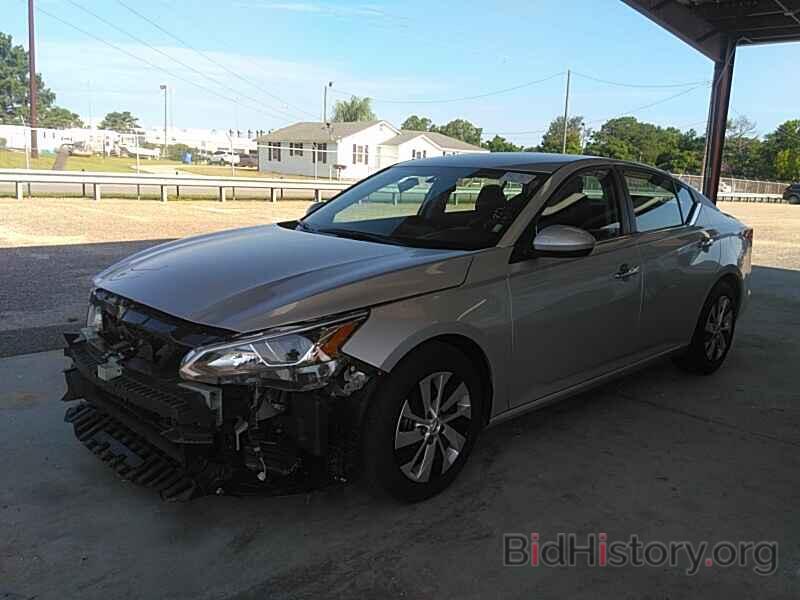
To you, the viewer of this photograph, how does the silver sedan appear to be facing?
facing the viewer and to the left of the viewer

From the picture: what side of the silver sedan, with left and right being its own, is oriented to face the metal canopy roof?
back

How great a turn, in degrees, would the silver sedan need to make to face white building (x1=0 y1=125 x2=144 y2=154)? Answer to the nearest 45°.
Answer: approximately 90° to its right

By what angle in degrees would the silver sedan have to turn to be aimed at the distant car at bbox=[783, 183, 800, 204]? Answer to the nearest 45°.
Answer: approximately 180°

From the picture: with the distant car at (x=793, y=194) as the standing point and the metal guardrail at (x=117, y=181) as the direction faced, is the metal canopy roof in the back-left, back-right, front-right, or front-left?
front-left

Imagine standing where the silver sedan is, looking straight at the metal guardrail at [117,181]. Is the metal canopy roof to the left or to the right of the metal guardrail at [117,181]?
right

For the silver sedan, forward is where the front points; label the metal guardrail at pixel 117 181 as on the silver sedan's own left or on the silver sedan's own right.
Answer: on the silver sedan's own right
